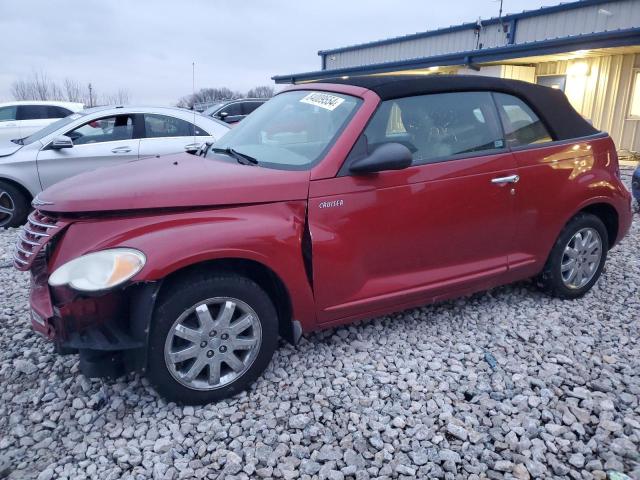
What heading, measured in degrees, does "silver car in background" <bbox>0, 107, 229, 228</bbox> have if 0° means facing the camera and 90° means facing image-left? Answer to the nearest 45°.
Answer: approximately 90°

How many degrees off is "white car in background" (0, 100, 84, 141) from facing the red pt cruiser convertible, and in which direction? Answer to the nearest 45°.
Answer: approximately 90° to its left

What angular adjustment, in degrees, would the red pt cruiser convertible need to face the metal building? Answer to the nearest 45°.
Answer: approximately 180°

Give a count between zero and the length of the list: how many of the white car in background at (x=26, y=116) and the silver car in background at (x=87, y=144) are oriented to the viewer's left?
2

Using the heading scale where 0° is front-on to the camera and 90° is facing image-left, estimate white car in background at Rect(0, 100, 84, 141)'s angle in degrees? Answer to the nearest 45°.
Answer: approximately 90°

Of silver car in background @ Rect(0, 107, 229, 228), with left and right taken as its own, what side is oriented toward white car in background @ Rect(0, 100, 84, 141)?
right

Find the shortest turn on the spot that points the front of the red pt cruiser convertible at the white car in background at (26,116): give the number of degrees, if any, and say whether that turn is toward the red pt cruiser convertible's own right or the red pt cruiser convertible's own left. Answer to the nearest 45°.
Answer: approximately 90° to the red pt cruiser convertible's own right

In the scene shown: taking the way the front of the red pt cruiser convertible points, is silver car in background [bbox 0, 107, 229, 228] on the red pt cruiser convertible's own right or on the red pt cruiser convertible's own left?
on the red pt cruiser convertible's own right
